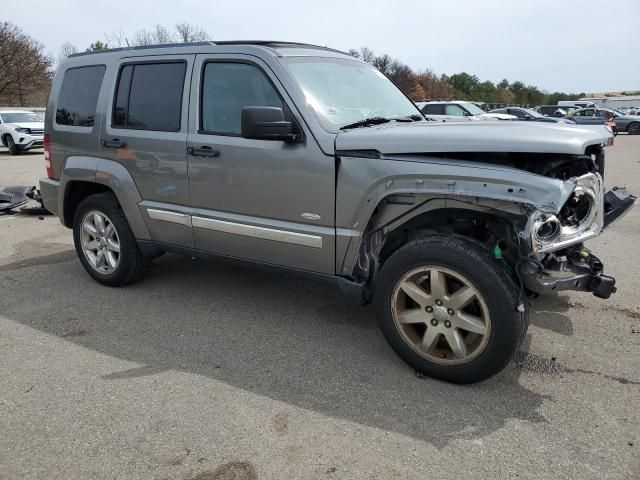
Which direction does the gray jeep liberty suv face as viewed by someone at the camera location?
facing the viewer and to the right of the viewer

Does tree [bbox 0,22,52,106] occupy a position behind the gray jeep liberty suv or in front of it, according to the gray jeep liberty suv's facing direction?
behind

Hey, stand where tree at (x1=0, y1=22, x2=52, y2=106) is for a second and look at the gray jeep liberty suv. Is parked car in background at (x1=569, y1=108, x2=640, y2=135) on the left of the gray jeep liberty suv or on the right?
left

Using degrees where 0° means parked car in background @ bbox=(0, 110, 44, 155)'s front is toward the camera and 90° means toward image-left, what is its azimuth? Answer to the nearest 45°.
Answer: approximately 315°

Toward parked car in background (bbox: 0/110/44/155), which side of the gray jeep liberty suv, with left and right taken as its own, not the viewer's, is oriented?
back

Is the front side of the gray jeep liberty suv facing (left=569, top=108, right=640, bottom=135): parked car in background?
no

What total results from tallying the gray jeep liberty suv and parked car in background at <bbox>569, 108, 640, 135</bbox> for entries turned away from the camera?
0

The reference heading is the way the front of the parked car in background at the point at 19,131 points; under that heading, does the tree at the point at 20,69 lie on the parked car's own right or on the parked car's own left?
on the parked car's own left
